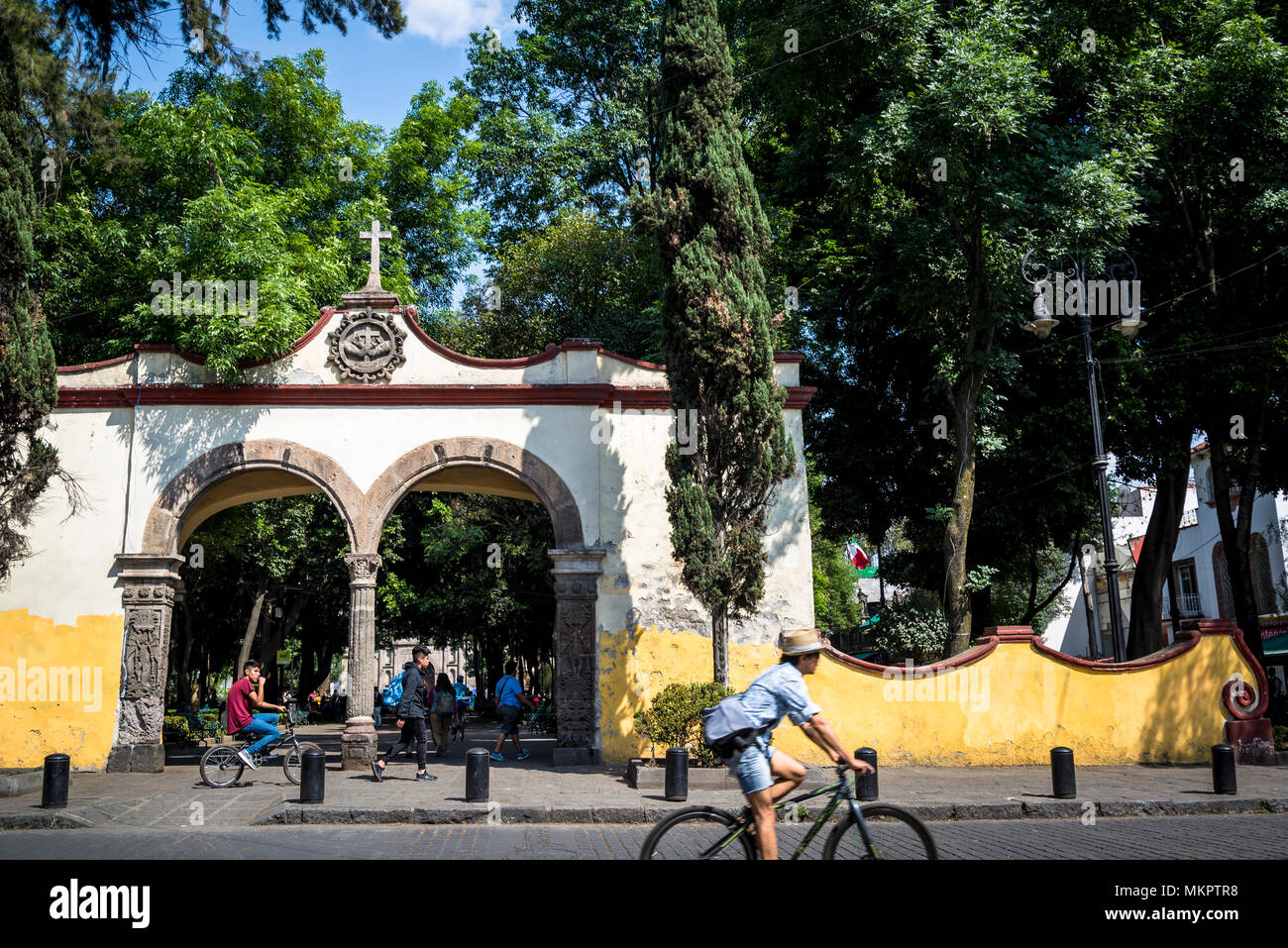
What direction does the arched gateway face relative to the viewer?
toward the camera

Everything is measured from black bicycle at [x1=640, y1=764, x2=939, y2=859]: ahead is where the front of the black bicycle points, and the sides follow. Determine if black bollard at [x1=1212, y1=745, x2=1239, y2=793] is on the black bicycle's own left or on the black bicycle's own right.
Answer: on the black bicycle's own left

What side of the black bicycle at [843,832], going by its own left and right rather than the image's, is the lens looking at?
right

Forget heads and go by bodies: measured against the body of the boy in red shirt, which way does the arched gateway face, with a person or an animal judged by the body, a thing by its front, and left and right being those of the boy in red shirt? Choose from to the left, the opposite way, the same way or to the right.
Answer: to the right

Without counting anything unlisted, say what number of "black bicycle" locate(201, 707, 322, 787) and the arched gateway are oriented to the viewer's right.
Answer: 1

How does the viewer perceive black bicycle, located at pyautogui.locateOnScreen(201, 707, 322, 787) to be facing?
facing to the right of the viewer

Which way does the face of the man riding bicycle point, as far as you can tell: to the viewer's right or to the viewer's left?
to the viewer's right

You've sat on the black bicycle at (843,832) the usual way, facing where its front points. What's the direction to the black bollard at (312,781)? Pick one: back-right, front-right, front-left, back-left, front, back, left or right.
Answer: back-left

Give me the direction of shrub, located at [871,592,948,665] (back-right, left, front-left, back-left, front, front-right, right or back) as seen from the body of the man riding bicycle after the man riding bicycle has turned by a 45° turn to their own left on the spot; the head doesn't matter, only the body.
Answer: front-left

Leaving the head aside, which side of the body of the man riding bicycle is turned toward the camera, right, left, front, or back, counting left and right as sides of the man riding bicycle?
right
